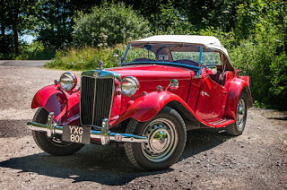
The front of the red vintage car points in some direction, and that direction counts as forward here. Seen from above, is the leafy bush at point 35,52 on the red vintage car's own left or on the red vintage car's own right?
on the red vintage car's own right

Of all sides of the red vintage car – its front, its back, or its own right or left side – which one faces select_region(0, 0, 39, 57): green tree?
right

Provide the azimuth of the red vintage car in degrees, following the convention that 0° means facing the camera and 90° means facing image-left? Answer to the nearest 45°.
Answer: approximately 45°

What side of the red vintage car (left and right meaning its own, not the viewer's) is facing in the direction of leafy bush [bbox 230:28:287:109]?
back

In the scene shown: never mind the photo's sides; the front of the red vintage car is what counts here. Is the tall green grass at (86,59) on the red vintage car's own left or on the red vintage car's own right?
on the red vintage car's own right

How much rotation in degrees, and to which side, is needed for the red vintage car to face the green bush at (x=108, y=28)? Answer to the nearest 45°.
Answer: approximately 135° to its right

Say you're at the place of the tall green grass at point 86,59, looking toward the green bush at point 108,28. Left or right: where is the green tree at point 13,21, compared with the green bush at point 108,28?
left
